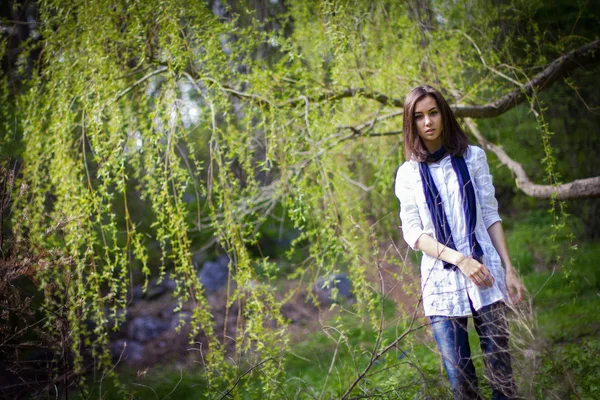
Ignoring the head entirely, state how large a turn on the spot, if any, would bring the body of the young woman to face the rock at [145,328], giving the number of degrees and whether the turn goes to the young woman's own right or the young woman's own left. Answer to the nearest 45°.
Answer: approximately 135° to the young woman's own right

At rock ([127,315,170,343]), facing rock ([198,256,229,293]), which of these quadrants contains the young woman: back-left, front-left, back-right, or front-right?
back-right

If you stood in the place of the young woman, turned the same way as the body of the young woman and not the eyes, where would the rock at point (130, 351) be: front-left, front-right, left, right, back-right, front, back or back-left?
back-right

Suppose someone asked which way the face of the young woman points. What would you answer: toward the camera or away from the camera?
toward the camera

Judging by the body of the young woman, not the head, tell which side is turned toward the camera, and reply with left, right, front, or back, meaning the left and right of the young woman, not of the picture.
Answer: front

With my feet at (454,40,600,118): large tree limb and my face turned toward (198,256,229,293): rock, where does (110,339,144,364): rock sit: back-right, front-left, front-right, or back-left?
front-left

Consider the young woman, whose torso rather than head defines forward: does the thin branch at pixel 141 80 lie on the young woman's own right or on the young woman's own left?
on the young woman's own right

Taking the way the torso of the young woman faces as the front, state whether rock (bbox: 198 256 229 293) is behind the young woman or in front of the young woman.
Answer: behind

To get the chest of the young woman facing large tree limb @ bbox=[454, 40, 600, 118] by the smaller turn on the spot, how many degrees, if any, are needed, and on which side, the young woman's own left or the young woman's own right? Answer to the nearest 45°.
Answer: approximately 180°
